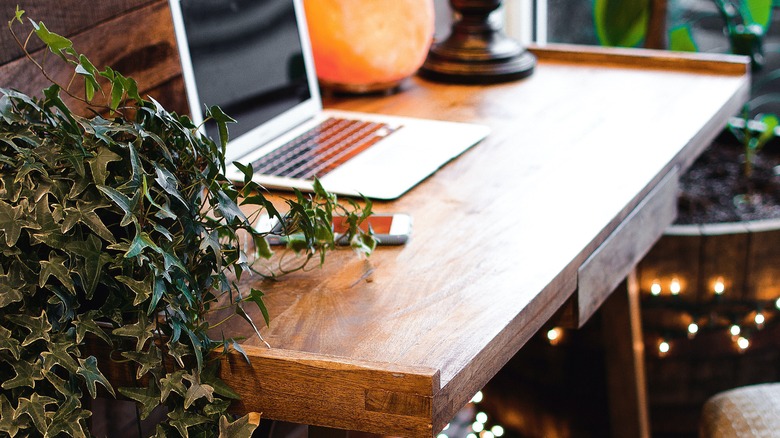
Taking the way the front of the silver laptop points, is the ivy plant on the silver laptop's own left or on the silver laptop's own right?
on the silver laptop's own right

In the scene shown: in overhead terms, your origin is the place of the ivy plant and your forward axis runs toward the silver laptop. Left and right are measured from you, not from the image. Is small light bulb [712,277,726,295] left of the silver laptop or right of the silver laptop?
right

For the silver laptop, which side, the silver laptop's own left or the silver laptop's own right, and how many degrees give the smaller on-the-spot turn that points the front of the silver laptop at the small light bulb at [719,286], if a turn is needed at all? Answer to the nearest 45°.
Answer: approximately 45° to the silver laptop's own left

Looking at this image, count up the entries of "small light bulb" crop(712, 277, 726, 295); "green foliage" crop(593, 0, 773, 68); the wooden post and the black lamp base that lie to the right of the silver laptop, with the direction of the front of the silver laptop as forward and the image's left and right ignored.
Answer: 0

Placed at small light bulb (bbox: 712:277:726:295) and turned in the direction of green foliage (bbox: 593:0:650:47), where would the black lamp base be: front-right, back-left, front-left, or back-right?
front-left

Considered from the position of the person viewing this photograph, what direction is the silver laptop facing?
facing the viewer and to the right of the viewer

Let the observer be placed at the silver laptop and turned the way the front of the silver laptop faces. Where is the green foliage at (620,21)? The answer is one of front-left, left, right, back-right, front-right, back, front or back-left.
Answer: left

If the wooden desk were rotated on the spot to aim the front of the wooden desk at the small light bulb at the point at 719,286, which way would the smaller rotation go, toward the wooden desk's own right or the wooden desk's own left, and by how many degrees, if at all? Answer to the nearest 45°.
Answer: approximately 90° to the wooden desk's own left

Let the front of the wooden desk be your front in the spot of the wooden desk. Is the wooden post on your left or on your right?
on your left

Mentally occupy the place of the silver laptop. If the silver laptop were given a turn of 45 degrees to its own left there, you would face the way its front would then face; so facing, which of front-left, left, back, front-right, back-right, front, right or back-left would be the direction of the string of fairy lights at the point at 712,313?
front

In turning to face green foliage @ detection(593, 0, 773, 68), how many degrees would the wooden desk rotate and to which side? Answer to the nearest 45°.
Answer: approximately 135° to its left

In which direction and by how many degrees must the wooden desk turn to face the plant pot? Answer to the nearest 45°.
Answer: approximately 90° to its left

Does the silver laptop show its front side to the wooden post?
no
